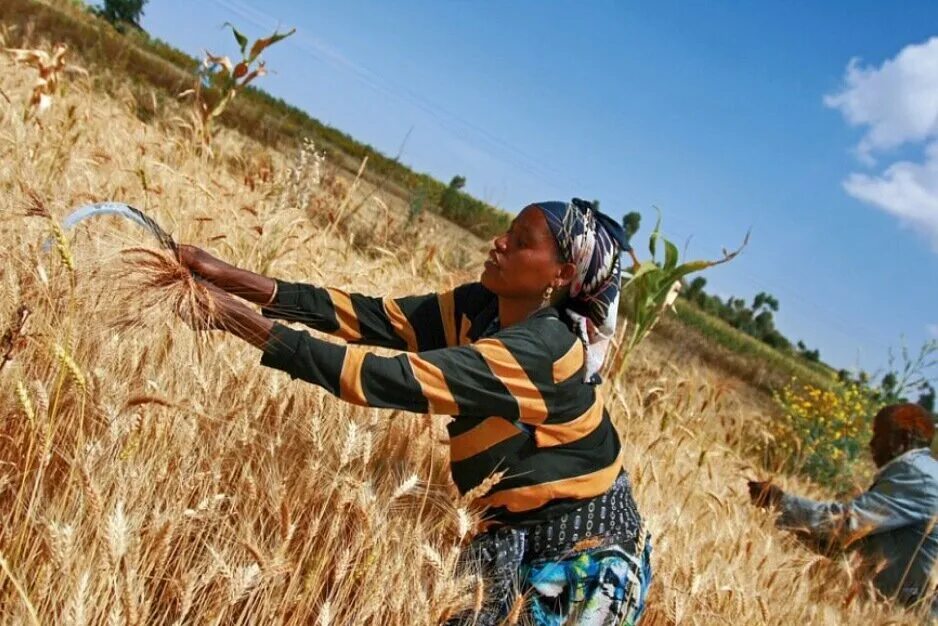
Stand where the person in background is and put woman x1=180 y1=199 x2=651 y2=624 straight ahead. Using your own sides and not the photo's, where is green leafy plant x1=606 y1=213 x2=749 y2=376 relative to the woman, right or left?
right

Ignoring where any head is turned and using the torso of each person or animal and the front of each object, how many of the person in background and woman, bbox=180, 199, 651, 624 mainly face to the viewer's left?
2

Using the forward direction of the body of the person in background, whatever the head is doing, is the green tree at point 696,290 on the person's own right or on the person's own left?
on the person's own right

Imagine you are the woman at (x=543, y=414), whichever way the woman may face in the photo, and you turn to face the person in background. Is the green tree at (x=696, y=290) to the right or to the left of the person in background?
left

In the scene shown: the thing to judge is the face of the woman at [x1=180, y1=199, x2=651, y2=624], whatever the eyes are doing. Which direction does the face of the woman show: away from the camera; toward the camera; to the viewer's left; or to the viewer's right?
to the viewer's left

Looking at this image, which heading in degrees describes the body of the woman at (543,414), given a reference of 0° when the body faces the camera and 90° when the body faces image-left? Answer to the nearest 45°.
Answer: approximately 90°

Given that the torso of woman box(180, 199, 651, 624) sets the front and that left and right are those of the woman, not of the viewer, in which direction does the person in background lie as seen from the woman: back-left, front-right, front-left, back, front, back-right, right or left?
back-right

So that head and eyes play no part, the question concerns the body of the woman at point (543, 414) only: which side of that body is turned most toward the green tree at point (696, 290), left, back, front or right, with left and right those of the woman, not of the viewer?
right

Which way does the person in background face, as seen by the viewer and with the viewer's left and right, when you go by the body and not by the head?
facing to the left of the viewer
